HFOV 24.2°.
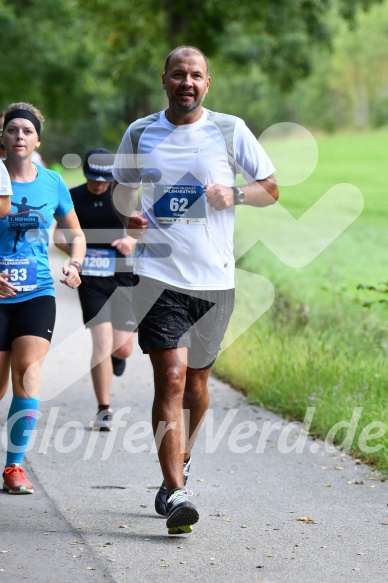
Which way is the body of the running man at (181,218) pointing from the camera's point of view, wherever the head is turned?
toward the camera

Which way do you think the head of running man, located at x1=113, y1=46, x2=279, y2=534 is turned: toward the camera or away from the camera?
toward the camera

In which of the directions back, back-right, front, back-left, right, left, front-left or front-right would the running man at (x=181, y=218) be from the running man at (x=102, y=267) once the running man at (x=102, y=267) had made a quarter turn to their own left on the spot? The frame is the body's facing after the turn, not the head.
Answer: right
